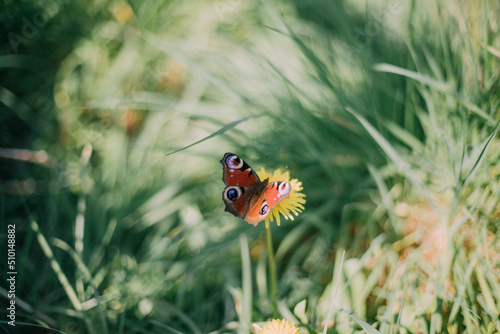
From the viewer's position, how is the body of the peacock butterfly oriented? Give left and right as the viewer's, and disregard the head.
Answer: facing away from the viewer and to the right of the viewer
